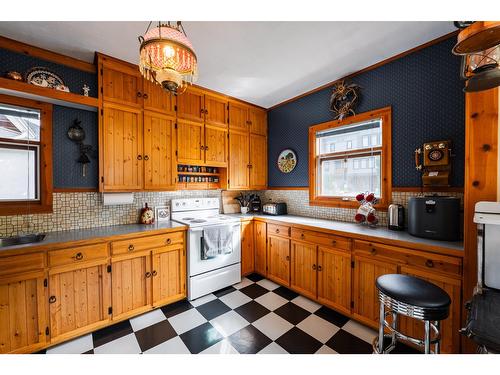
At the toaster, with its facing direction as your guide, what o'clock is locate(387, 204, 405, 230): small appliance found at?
The small appliance is roughly at 9 o'clock from the toaster.

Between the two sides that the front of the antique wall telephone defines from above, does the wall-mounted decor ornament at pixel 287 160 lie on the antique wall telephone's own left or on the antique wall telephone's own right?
on the antique wall telephone's own right

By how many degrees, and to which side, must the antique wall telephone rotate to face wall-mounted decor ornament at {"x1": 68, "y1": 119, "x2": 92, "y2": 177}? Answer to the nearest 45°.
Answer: approximately 45° to its right

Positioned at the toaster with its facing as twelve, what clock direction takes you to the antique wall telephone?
The antique wall telephone is roughly at 9 o'clock from the toaster.

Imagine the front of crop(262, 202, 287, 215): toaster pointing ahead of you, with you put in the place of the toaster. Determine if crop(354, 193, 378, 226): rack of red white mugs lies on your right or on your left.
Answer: on your left

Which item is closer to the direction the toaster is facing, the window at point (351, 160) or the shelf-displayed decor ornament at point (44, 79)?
the shelf-displayed decor ornament

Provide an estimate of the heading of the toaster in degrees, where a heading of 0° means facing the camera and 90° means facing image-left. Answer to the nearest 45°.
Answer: approximately 45°

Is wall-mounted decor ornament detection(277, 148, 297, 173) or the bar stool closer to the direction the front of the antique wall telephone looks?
the bar stool

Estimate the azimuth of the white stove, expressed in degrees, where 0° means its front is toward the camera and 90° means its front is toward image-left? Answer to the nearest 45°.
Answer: approximately 315°
